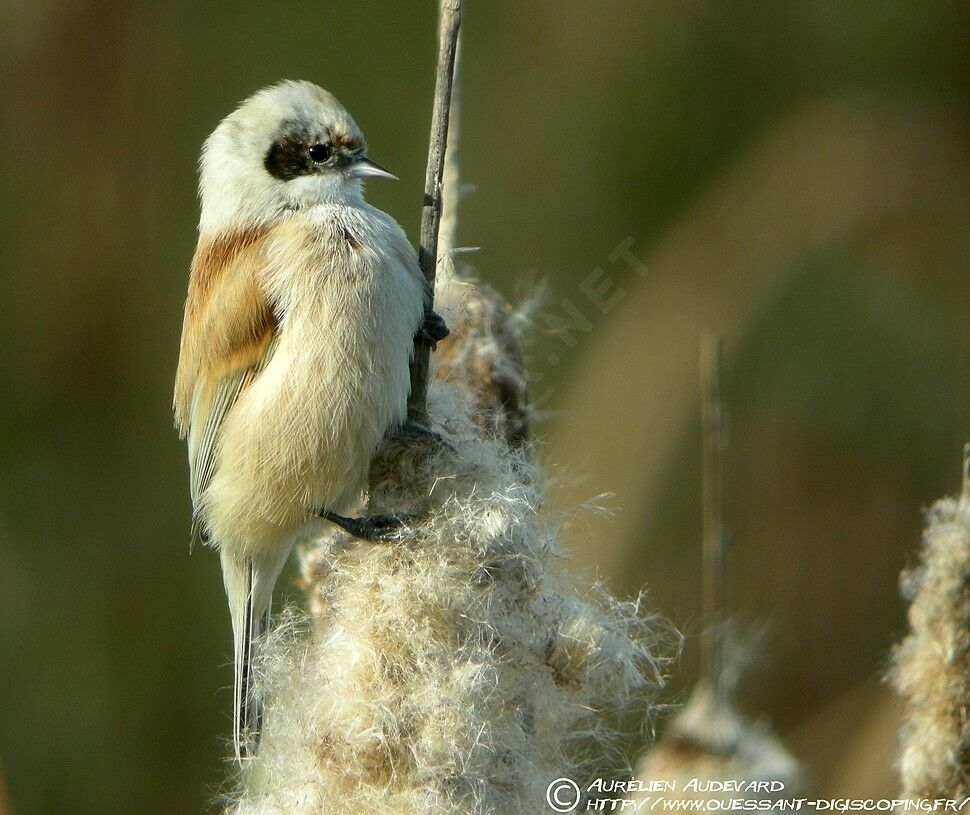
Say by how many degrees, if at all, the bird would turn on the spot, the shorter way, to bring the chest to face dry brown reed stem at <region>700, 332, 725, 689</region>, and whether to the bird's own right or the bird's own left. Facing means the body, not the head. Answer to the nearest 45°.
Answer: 0° — it already faces it

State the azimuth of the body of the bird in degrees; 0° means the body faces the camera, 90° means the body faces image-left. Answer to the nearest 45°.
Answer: approximately 315°
